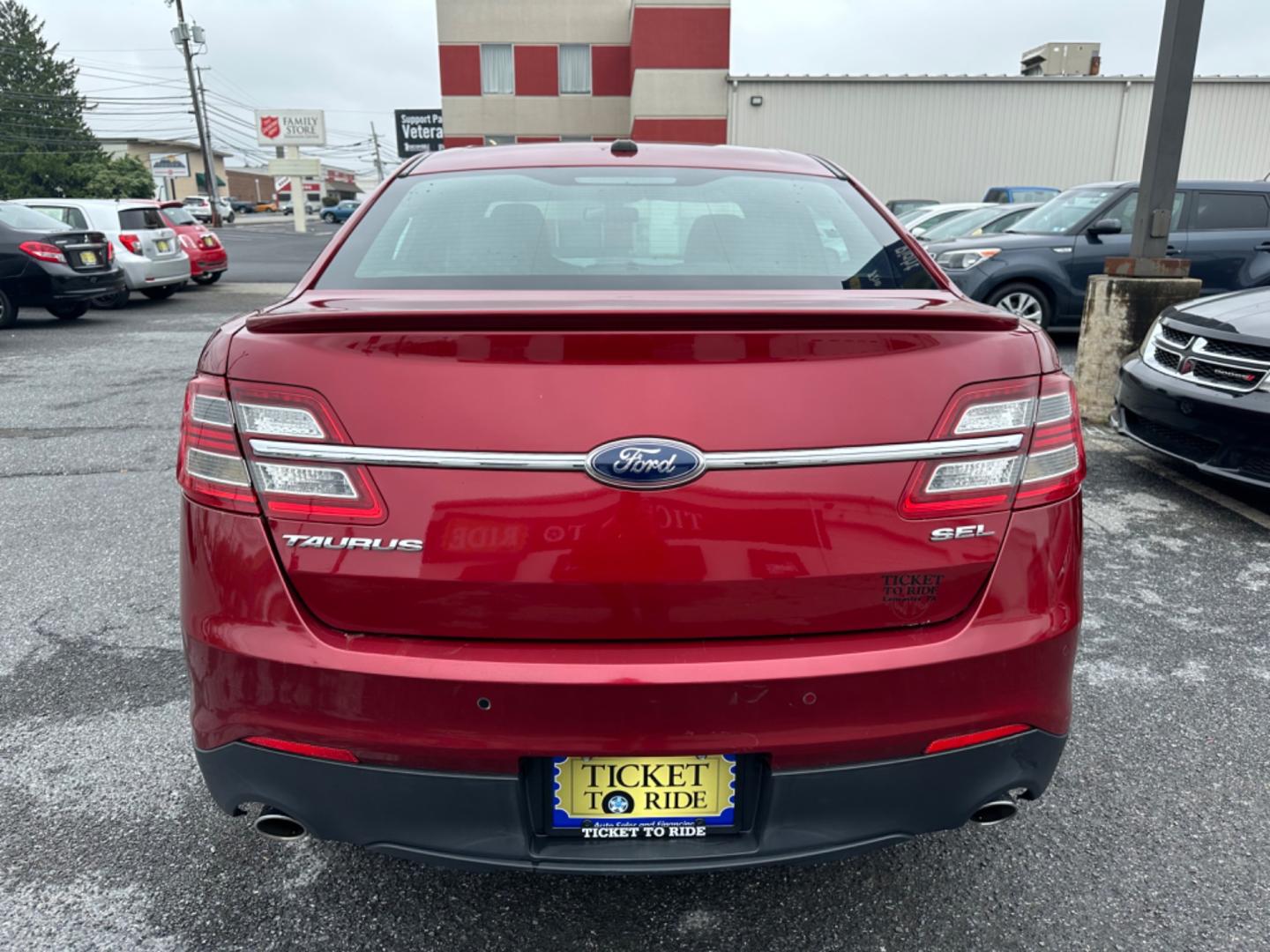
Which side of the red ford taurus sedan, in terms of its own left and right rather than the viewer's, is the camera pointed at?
back

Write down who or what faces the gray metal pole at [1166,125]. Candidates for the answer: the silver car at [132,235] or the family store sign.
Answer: the family store sign

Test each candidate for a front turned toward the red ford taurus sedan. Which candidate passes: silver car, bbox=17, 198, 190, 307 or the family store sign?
the family store sign

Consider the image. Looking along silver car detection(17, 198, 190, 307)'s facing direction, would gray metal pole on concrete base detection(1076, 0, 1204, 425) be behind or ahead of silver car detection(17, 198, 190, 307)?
behind

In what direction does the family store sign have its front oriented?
toward the camera

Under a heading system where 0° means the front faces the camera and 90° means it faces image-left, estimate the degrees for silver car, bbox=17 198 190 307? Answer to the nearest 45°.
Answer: approximately 135°

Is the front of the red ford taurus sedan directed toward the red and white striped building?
yes

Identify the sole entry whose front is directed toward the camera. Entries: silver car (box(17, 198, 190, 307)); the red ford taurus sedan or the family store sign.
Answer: the family store sign

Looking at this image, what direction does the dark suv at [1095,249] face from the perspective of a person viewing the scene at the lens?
facing the viewer and to the left of the viewer

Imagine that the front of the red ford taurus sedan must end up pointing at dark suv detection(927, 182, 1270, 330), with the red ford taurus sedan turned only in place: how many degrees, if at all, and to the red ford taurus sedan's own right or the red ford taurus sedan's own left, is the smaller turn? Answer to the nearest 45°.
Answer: approximately 45° to the red ford taurus sedan's own right

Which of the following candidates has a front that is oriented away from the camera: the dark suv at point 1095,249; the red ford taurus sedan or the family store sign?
the red ford taurus sedan

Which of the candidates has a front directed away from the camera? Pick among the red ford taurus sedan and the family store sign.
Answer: the red ford taurus sedan

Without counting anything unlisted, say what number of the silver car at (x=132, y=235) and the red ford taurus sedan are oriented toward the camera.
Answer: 0

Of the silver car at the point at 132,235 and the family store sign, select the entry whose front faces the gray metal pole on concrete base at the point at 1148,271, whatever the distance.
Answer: the family store sign

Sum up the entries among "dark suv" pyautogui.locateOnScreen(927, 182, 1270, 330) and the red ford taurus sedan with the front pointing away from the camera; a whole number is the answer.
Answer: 1

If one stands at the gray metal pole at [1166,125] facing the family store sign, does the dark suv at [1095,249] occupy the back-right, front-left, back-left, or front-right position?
front-right

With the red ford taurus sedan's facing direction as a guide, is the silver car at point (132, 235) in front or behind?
in front
